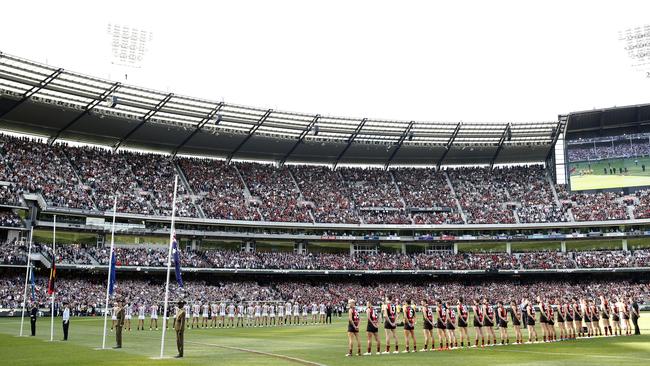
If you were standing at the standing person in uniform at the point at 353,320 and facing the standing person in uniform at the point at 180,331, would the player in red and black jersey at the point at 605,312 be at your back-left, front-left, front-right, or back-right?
back-right

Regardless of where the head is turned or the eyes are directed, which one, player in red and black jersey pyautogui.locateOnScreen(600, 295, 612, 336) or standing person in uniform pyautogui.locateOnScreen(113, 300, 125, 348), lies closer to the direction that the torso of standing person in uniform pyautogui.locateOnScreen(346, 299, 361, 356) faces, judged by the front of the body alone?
the standing person in uniform

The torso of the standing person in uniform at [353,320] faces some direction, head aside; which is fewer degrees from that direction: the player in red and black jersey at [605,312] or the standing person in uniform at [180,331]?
the standing person in uniform
